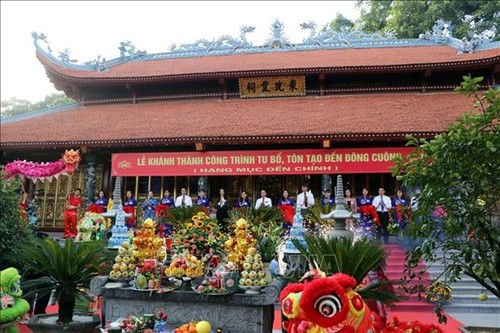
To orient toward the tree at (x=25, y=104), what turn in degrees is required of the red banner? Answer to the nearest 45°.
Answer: approximately 135° to its right

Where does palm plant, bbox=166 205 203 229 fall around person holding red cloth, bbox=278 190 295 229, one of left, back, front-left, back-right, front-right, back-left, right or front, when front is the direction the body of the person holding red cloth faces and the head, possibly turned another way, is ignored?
front-right

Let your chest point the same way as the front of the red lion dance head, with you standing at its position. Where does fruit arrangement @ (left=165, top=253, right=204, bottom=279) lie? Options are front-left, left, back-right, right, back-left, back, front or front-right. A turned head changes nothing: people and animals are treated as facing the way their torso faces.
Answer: right

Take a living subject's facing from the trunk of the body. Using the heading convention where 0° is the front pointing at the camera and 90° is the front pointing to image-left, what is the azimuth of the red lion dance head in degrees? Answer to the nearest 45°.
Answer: approximately 45°

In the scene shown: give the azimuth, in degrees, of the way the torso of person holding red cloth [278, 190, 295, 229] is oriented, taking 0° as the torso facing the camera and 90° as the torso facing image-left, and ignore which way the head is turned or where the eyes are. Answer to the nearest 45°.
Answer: approximately 0°

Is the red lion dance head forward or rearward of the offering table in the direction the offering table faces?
forward

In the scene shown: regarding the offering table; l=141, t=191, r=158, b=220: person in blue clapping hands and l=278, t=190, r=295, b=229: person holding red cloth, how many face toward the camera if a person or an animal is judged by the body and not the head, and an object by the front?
3

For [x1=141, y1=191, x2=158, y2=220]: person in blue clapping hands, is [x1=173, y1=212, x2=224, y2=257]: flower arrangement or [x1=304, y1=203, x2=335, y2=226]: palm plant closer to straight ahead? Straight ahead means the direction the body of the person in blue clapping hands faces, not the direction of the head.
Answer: the flower arrangement
